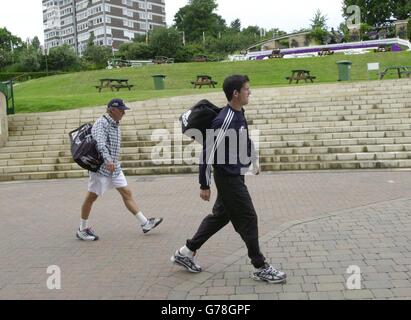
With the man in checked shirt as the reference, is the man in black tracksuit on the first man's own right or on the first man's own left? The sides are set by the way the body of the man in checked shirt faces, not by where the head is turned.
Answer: on the first man's own right

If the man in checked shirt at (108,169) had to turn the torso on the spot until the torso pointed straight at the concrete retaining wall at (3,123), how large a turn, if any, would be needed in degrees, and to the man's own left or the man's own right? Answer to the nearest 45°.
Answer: approximately 90° to the man's own left

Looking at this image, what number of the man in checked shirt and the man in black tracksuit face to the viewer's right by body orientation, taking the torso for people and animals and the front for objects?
2

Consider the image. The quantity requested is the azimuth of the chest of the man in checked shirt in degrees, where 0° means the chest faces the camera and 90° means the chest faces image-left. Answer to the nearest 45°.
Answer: approximately 270°

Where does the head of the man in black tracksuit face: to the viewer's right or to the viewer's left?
to the viewer's right

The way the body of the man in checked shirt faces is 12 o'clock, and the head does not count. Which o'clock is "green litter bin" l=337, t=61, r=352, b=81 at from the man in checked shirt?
The green litter bin is roughly at 10 o'clock from the man in checked shirt.

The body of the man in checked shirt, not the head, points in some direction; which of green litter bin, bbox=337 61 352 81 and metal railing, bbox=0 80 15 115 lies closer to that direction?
the green litter bin
